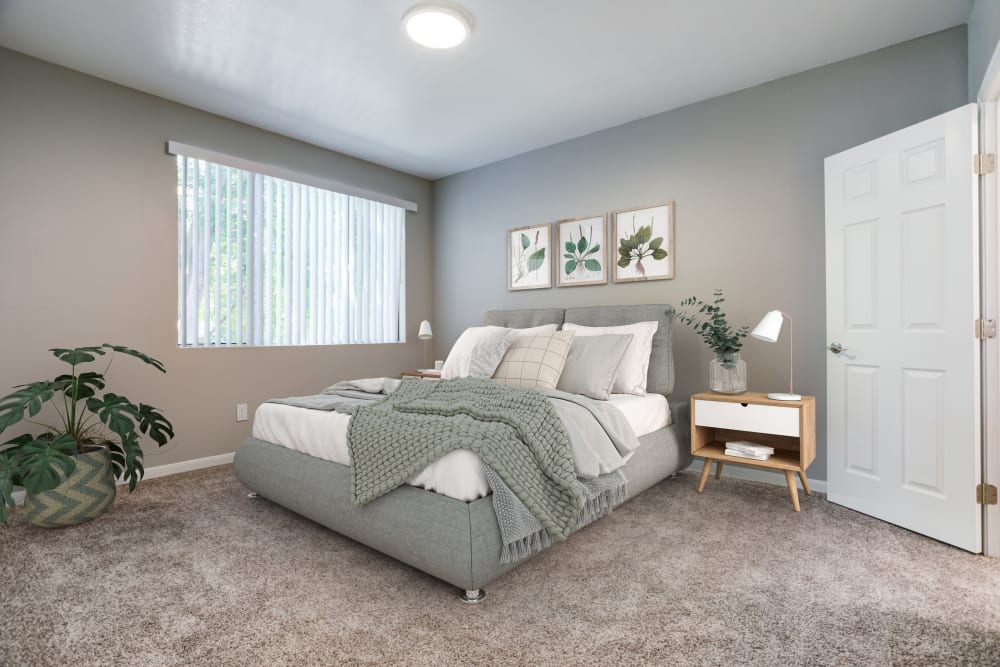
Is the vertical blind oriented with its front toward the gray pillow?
yes

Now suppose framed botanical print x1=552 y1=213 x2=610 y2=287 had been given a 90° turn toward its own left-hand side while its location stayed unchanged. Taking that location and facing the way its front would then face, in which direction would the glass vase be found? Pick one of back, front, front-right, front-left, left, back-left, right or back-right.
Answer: front

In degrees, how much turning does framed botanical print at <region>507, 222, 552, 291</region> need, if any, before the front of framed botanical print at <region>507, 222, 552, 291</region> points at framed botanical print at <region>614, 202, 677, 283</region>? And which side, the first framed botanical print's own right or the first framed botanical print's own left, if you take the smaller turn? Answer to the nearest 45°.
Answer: approximately 90° to the first framed botanical print's own left

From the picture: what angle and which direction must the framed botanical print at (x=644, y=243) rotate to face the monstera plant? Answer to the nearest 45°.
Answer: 0° — it already faces it

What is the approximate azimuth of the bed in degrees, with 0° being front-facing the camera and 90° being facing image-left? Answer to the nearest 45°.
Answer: approximately 45°

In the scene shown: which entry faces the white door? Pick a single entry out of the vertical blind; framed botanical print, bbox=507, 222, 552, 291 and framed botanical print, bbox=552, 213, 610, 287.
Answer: the vertical blind

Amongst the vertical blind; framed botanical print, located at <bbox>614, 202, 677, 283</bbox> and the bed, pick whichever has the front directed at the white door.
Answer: the vertical blind

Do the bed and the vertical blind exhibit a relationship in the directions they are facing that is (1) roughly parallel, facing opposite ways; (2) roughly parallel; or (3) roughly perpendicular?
roughly perpendicular

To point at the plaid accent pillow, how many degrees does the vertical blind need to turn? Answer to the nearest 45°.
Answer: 0° — it already faces it
